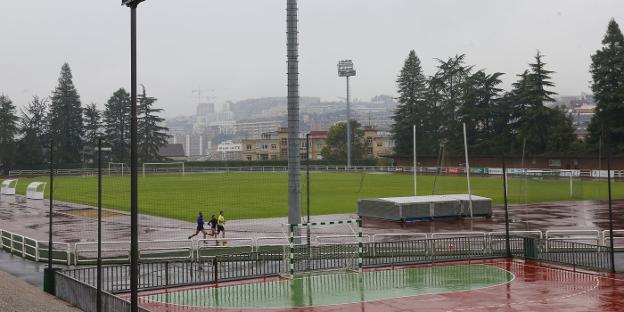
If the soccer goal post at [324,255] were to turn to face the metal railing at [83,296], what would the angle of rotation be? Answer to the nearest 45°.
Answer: approximately 45° to its right

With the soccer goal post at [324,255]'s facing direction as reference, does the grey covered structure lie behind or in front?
behind

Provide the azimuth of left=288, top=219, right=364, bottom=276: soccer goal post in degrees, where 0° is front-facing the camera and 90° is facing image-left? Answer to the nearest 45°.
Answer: approximately 0°
